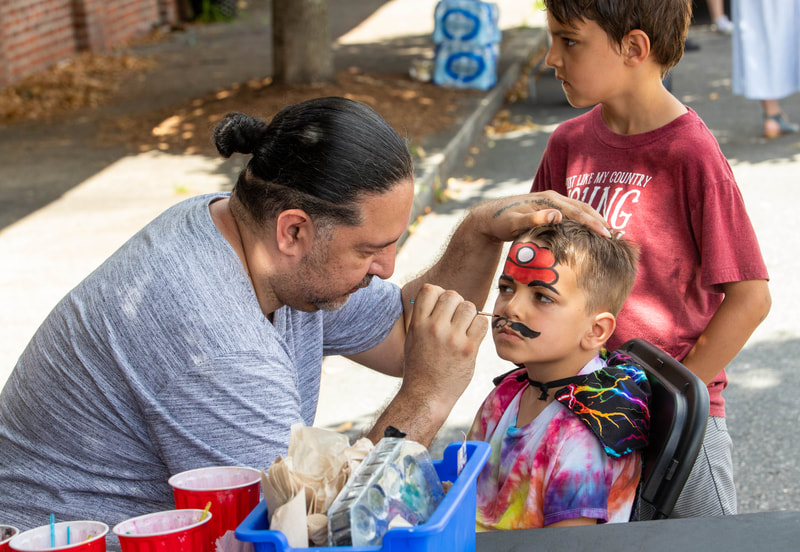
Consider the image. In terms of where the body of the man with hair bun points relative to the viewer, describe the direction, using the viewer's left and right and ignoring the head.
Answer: facing to the right of the viewer

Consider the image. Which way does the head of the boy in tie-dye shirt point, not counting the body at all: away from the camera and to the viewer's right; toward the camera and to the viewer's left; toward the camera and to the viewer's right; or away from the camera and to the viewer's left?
toward the camera and to the viewer's left

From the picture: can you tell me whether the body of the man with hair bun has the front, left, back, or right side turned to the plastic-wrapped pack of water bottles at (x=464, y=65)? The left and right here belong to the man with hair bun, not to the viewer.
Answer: left

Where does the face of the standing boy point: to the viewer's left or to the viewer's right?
to the viewer's left

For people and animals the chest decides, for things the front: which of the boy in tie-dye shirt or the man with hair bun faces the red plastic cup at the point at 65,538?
the boy in tie-dye shirt

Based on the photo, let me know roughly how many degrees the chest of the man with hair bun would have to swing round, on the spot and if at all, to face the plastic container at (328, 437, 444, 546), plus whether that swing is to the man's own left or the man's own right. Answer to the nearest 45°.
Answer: approximately 90° to the man's own right

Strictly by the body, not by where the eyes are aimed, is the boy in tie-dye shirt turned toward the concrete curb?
no

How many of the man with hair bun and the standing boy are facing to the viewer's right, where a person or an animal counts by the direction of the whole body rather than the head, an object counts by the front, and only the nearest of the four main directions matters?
1

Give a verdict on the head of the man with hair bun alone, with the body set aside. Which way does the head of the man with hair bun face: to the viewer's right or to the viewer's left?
to the viewer's right

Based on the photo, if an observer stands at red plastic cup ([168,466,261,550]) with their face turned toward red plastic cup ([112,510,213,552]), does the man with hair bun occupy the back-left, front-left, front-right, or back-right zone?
back-right

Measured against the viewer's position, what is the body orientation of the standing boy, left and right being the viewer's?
facing the viewer and to the left of the viewer

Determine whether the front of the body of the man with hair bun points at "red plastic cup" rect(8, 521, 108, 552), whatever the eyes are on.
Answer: no

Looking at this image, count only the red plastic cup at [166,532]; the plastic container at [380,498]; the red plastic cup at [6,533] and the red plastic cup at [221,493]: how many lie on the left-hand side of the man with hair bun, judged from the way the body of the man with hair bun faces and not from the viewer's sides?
0

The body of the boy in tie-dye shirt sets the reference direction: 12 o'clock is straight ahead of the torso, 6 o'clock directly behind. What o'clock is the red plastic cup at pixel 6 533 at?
The red plastic cup is roughly at 12 o'clock from the boy in tie-dye shirt.

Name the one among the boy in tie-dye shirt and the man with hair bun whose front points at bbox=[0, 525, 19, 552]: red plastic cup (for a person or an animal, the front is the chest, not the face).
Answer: the boy in tie-dye shirt

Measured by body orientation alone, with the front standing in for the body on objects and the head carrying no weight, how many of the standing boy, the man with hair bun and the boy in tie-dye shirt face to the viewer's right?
1

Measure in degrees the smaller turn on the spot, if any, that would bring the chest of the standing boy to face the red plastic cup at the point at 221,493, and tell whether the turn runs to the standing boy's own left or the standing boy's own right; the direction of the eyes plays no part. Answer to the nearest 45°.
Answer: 0° — they already face it
